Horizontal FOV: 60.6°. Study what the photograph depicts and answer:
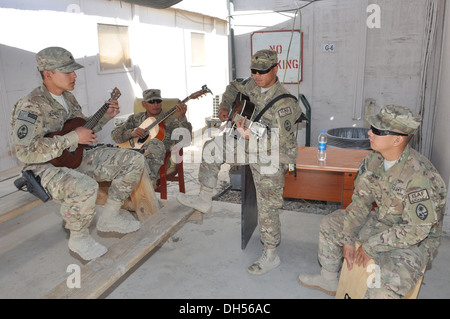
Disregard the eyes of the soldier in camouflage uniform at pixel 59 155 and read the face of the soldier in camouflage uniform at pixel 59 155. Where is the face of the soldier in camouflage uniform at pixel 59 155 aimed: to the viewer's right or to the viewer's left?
to the viewer's right

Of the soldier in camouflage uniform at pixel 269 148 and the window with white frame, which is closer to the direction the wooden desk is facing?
the soldier in camouflage uniform

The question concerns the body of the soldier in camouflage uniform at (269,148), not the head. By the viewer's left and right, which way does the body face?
facing the viewer and to the left of the viewer

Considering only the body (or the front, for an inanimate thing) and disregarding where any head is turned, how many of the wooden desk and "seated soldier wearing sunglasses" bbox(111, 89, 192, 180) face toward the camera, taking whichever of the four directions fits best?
2

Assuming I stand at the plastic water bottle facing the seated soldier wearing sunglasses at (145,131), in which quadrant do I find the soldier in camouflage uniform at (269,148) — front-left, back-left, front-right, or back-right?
front-left

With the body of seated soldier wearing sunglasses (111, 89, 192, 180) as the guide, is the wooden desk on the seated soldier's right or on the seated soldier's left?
on the seated soldier's left

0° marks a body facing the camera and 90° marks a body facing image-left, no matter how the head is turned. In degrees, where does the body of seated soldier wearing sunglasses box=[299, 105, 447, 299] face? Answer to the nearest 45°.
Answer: approximately 45°

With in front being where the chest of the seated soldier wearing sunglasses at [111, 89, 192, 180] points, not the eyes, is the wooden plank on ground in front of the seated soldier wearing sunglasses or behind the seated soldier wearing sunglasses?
in front

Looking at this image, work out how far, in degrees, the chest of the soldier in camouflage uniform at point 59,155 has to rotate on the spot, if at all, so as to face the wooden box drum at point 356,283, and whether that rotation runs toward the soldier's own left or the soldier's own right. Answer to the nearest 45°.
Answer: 0° — they already face it

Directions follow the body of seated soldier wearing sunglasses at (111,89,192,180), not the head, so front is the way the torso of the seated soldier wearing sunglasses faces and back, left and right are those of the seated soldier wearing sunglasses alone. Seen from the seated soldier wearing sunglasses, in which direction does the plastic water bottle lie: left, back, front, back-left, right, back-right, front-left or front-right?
left

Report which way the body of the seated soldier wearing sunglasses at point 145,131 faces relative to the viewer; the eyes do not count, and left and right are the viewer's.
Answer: facing the viewer

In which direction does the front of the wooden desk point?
toward the camera

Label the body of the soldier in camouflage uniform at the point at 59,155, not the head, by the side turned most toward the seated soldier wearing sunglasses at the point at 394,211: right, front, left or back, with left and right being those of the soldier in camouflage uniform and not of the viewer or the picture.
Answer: front

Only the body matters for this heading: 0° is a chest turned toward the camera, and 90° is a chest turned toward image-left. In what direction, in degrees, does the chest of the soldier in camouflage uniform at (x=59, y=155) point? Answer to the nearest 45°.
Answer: approximately 315°

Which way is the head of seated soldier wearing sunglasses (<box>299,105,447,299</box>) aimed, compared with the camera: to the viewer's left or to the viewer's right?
to the viewer's left

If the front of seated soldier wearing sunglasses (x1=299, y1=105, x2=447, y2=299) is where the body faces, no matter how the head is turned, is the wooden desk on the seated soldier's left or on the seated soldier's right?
on the seated soldier's right

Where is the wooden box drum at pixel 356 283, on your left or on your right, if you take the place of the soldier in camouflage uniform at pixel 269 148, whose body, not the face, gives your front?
on your left

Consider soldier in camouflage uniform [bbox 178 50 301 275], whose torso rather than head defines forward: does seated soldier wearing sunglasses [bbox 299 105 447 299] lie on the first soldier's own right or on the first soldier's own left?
on the first soldier's own left

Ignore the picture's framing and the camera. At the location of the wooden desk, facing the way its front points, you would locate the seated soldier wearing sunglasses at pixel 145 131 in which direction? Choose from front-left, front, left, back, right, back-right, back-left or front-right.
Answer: right

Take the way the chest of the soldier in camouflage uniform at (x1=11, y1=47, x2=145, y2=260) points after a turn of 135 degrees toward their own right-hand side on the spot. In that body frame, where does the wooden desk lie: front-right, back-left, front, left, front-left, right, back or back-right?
back

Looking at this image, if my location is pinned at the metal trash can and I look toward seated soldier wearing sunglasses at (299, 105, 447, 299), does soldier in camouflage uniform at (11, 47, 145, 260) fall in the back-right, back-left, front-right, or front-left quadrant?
front-right
